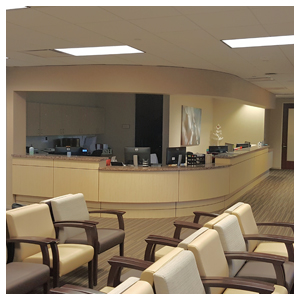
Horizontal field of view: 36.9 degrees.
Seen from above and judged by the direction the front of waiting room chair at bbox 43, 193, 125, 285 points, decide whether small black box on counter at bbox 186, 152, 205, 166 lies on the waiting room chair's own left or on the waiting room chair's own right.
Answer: on the waiting room chair's own left

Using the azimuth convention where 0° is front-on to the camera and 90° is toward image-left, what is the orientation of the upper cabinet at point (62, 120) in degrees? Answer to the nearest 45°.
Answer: approximately 315°

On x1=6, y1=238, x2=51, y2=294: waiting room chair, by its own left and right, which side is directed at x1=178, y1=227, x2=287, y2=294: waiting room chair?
front

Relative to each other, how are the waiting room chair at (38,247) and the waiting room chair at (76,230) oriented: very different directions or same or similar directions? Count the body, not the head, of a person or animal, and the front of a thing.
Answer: same or similar directions

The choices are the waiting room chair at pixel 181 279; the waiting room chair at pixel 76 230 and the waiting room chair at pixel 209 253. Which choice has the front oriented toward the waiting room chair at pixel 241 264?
the waiting room chair at pixel 76 230

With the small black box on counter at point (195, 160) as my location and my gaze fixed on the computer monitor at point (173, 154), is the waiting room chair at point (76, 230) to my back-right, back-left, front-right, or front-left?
front-left

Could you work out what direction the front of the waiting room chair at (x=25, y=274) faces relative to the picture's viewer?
facing the viewer and to the right of the viewer

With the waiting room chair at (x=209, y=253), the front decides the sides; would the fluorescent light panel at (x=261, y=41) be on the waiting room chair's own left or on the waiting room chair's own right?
on the waiting room chair's own left

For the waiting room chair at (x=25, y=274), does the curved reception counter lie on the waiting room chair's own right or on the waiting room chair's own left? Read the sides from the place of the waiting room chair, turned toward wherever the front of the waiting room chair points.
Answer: on the waiting room chair's own left

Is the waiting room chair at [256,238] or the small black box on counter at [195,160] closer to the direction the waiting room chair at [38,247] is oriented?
the waiting room chair

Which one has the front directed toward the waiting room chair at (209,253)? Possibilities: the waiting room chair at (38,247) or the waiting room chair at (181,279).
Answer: the waiting room chair at (38,247)
